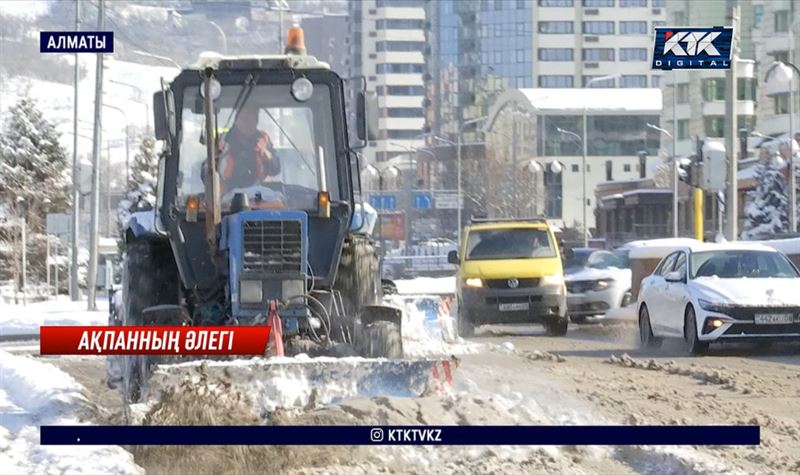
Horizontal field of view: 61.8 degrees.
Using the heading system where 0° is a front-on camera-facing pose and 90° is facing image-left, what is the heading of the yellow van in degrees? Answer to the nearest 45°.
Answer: approximately 0°

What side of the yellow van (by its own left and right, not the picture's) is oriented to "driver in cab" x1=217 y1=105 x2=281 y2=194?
front

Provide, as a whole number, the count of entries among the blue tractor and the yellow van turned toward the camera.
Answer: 2
